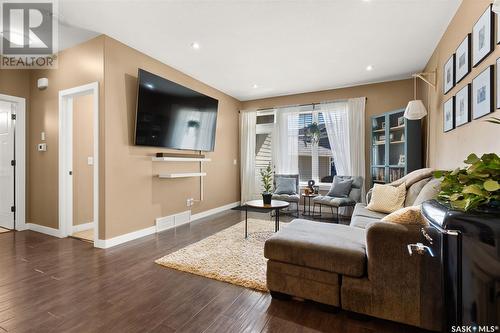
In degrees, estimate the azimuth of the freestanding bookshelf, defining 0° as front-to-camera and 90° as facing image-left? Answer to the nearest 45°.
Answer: approximately 45°

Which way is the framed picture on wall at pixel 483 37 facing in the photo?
to the viewer's left

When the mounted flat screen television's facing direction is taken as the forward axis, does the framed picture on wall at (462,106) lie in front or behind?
in front

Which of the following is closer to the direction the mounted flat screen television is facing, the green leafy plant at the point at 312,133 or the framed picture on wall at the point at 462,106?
the framed picture on wall

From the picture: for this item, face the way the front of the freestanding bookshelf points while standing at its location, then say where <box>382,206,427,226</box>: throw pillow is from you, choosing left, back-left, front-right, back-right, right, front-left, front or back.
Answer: front-left

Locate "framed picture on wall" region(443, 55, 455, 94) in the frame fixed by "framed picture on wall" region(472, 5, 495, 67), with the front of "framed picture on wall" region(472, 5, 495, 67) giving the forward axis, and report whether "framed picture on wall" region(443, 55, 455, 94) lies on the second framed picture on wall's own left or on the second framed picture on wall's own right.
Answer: on the second framed picture on wall's own right

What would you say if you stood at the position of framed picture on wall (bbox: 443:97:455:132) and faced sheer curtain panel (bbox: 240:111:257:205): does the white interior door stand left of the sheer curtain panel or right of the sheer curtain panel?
left

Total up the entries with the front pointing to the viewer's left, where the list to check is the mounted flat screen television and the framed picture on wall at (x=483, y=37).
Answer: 1

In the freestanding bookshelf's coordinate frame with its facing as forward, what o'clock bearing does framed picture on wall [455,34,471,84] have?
The framed picture on wall is roughly at 10 o'clock from the freestanding bookshelf.

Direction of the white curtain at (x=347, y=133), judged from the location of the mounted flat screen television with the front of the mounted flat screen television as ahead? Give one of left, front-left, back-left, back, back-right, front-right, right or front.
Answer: front-left

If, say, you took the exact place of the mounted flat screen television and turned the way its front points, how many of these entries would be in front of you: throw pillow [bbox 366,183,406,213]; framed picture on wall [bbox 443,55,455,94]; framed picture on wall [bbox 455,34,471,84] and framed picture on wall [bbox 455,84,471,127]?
4

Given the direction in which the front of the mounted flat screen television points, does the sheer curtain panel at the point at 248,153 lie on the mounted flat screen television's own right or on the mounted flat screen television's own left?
on the mounted flat screen television's own left

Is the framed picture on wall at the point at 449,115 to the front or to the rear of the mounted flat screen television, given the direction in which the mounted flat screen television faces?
to the front
